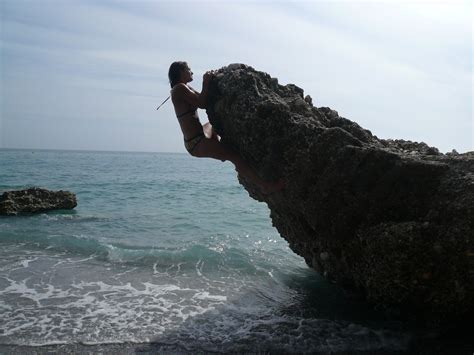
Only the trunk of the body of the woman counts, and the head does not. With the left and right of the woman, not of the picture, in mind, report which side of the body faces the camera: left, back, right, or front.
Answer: right

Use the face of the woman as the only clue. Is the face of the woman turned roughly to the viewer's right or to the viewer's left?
to the viewer's right

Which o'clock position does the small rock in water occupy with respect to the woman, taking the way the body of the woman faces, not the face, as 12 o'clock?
The small rock in water is roughly at 8 o'clock from the woman.
